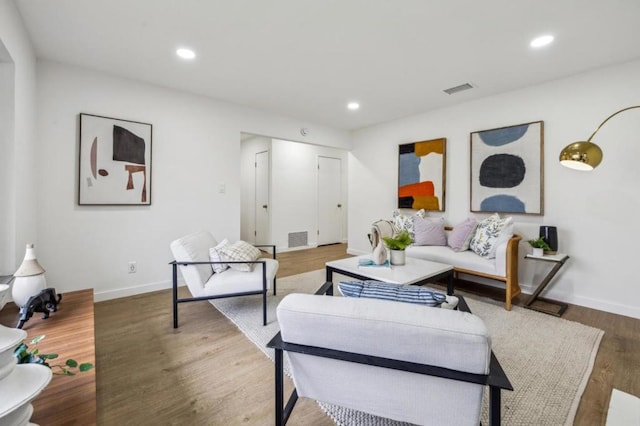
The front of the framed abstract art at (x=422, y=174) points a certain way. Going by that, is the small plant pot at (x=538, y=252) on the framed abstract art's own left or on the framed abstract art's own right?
on the framed abstract art's own left

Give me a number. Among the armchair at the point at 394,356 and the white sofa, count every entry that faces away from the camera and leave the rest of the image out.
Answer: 1

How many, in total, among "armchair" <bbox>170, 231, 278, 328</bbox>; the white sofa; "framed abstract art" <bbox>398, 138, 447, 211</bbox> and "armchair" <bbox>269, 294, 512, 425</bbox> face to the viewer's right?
1

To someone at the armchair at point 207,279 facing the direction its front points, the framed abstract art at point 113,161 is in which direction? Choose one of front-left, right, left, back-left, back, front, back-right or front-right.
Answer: back-left

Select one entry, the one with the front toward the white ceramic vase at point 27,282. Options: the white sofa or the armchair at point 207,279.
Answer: the white sofa

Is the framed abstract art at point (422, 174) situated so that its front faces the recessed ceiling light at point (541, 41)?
no

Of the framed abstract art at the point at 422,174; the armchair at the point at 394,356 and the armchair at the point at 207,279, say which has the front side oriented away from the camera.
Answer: the armchair at the point at 394,356

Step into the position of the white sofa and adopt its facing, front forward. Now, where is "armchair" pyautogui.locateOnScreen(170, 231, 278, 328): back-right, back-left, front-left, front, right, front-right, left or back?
front

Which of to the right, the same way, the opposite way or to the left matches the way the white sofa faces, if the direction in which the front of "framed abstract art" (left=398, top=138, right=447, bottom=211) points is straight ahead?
the same way

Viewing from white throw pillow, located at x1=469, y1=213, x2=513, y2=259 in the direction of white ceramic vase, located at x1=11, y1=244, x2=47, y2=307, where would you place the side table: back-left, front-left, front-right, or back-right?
back-left

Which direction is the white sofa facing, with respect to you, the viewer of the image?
facing the viewer and to the left of the viewer

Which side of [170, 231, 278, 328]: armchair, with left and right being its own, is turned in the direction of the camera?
right

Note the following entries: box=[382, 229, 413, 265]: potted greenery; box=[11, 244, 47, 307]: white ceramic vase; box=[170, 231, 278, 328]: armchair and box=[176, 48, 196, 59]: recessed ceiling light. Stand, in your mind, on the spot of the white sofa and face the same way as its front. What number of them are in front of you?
4

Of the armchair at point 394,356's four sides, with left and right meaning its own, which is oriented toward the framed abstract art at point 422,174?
front

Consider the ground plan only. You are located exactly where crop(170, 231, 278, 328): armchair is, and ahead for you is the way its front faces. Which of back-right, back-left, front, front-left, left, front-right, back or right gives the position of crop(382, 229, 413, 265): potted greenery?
front

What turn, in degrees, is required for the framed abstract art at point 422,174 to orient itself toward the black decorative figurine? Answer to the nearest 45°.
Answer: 0° — it already faces it

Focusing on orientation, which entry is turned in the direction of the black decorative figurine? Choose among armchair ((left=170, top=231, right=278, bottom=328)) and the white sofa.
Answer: the white sofa

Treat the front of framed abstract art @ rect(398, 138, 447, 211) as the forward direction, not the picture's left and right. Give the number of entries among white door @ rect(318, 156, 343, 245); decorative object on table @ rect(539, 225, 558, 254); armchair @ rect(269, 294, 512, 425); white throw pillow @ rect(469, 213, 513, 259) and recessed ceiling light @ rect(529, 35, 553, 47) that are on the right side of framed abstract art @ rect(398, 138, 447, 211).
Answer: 1

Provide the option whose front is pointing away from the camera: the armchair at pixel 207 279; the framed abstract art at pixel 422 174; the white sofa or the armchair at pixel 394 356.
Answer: the armchair at pixel 394 356

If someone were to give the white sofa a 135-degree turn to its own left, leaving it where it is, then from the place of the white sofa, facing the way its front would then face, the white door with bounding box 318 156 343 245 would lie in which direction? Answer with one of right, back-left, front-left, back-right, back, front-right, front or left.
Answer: back-left

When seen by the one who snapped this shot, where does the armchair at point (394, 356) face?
facing away from the viewer
